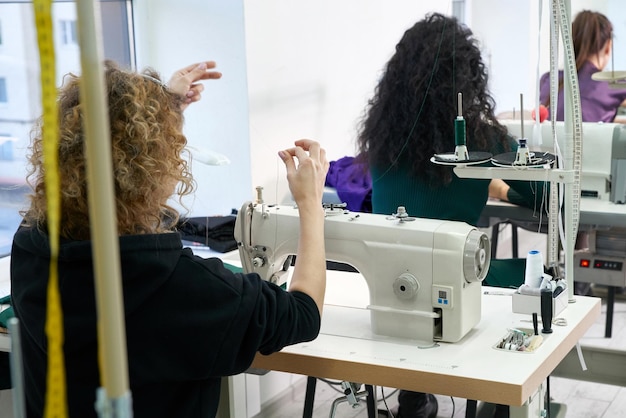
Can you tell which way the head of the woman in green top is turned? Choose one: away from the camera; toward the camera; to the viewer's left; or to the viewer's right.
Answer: away from the camera

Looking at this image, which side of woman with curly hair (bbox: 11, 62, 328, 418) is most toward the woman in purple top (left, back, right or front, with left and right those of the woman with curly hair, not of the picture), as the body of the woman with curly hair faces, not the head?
front

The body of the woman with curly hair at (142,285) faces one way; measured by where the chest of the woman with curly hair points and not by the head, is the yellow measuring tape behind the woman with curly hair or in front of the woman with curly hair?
behind

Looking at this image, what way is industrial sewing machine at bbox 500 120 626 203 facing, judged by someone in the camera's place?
facing the viewer and to the left of the viewer

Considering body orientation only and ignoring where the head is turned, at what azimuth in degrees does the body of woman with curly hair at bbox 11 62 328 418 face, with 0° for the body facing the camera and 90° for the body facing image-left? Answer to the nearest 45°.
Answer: approximately 225°

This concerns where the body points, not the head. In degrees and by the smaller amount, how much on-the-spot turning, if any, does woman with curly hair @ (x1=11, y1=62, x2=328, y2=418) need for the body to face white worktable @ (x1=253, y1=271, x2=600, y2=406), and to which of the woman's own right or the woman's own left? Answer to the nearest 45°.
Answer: approximately 45° to the woman's own right

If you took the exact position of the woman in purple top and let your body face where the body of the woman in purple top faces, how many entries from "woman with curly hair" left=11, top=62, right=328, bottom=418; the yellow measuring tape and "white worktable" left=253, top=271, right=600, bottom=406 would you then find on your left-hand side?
0

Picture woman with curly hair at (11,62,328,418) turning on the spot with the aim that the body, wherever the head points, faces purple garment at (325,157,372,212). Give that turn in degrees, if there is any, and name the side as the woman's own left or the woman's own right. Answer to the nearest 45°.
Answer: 0° — they already face it

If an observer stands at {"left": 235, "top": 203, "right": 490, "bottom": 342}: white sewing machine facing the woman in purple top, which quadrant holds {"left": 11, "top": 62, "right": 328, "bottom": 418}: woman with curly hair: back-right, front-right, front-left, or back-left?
back-left

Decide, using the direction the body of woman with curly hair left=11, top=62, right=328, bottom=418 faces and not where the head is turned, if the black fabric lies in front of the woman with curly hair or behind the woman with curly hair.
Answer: in front

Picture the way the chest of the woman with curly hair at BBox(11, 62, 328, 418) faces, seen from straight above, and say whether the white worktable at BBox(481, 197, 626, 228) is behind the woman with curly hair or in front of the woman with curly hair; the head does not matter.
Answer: in front
